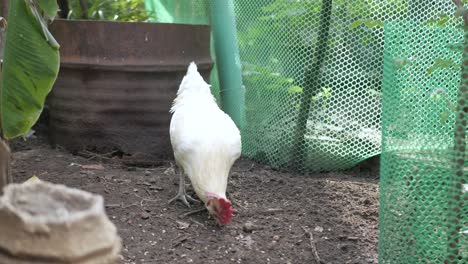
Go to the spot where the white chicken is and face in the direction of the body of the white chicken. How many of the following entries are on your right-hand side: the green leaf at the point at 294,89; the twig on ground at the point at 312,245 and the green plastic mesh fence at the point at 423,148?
0

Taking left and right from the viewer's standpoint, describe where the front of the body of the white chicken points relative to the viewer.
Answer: facing the viewer

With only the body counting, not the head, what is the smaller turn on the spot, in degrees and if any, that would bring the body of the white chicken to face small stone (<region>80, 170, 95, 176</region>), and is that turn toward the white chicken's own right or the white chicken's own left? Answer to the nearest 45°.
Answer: approximately 135° to the white chicken's own right

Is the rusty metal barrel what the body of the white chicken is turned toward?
no

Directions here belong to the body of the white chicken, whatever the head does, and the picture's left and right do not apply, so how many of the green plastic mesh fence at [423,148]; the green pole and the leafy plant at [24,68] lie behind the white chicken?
1

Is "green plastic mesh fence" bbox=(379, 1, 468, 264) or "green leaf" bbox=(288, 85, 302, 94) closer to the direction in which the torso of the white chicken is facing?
the green plastic mesh fence

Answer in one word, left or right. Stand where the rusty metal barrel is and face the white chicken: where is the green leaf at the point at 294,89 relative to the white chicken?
left

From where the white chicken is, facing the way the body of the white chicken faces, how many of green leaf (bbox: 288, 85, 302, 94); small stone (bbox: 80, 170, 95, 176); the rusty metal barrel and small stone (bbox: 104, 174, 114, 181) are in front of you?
0

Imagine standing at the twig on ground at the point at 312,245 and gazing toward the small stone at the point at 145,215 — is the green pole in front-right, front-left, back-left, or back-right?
front-right

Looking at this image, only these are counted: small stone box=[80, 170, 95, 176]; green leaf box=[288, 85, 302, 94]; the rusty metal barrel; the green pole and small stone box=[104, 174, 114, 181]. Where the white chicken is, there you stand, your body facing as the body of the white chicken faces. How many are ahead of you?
0

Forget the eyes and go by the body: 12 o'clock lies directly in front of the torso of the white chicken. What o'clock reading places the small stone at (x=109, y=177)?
The small stone is roughly at 4 o'clock from the white chicken.

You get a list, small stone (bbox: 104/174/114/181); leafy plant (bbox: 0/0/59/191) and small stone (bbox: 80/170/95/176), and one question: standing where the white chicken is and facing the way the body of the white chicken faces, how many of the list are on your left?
0

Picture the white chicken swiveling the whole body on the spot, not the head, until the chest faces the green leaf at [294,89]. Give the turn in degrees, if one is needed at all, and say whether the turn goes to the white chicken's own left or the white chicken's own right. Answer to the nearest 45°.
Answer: approximately 135° to the white chicken's own left

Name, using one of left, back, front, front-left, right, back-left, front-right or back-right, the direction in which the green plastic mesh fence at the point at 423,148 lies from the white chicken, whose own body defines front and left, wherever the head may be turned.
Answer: front-left

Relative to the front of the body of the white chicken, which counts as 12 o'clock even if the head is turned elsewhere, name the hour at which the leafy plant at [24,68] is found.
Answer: The leafy plant is roughly at 2 o'clock from the white chicken.

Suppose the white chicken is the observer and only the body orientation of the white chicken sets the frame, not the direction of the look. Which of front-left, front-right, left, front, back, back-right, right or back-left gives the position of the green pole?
back

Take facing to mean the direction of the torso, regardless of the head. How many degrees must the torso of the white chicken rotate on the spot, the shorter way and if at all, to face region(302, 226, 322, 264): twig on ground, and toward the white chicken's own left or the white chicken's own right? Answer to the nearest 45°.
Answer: approximately 45° to the white chicken's own left
